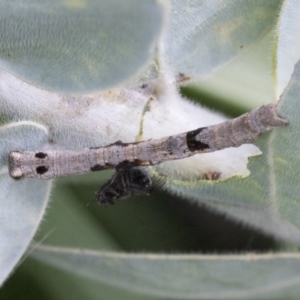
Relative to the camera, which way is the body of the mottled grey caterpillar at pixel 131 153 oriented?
to the viewer's left
